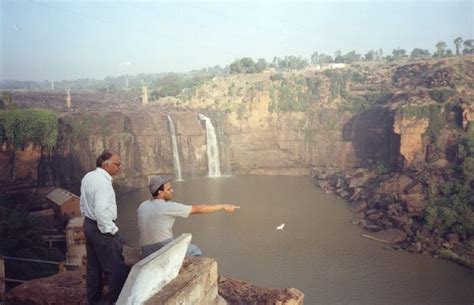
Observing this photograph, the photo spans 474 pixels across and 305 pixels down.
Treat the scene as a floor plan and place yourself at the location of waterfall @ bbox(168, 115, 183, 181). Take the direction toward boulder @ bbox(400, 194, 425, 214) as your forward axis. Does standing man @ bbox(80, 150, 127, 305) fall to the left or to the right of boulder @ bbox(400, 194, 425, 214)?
right

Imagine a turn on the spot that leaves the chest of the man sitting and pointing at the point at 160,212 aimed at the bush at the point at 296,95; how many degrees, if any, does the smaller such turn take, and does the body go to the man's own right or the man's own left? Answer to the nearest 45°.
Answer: approximately 45° to the man's own left

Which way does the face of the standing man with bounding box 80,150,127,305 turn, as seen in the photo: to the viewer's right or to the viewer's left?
to the viewer's right

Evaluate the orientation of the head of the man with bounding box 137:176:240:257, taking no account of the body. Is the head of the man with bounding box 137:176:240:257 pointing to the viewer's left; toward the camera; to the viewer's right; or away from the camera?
to the viewer's right

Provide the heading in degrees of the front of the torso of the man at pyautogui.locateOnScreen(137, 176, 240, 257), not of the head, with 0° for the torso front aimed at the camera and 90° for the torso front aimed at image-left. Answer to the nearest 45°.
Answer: approximately 225°

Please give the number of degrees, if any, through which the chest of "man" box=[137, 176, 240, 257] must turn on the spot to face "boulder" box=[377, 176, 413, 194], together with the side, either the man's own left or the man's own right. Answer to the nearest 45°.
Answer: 0° — they already face it

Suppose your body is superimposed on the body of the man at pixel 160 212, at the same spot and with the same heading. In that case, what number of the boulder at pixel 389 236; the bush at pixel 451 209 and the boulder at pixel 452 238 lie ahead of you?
3
